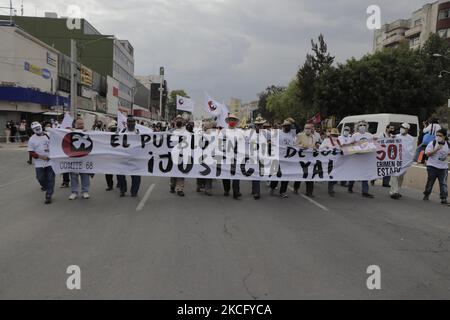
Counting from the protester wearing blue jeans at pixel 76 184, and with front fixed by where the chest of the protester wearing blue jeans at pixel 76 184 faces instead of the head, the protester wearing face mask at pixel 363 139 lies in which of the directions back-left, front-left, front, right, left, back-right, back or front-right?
left

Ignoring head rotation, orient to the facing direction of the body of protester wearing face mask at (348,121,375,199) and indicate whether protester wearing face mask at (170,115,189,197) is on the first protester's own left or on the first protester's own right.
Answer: on the first protester's own right

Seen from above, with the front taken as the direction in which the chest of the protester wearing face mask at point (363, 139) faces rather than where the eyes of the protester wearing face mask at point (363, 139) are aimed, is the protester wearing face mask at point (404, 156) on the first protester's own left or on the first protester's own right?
on the first protester's own left

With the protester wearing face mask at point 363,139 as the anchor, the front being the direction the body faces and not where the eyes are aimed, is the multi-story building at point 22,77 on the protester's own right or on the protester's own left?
on the protester's own right

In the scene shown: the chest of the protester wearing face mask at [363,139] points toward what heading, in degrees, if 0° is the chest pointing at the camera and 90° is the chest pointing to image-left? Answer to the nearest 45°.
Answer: approximately 0°

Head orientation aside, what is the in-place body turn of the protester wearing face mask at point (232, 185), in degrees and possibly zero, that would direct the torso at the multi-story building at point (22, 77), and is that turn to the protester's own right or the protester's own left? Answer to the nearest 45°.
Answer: approximately 135° to the protester's own right

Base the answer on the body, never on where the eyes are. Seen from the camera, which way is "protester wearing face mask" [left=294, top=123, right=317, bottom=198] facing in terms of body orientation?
toward the camera

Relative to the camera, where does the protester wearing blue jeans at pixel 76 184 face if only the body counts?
toward the camera

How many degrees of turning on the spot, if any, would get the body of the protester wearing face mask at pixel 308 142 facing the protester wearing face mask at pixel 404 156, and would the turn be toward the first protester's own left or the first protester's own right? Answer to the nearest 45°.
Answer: approximately 90° to the first protester's own left
